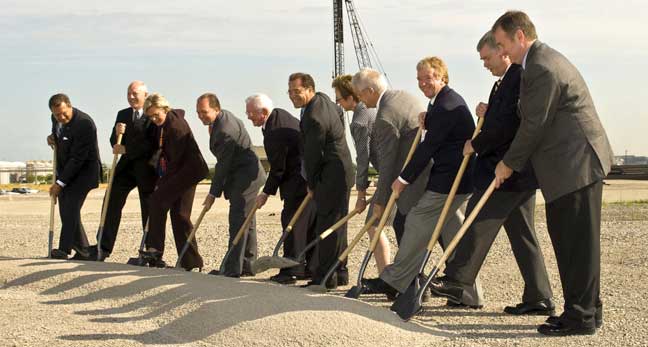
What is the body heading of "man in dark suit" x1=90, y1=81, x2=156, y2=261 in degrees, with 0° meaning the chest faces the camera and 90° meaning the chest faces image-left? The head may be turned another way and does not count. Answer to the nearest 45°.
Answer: approximately 45°

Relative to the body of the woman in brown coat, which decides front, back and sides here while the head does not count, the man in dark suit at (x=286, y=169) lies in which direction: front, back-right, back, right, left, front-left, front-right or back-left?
left

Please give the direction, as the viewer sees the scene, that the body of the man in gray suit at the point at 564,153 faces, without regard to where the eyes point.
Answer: to the viewer's left

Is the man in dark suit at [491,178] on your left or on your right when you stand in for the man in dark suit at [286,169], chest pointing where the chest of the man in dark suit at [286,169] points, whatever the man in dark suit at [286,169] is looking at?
on your left

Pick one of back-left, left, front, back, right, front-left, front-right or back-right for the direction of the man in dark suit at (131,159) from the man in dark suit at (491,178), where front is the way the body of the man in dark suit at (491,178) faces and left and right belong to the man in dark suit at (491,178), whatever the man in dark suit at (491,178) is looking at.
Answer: front-right

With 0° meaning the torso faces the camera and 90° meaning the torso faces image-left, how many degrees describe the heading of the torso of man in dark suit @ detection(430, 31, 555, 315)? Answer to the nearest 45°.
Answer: approximately 90°

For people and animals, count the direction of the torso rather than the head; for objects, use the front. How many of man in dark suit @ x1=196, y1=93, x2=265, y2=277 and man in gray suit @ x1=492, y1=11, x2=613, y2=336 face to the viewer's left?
2

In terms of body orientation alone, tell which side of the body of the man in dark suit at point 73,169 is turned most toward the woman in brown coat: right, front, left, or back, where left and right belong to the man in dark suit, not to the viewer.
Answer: left

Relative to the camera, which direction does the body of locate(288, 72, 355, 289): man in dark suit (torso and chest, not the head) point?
to the viewer's left

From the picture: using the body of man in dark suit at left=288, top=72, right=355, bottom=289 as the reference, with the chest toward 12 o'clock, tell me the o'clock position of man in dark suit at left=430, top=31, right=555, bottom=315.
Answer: man in dark suit at left=430, top=31, right=555, bottom=315 is roughly at 8 o'clock from man in dark suit at left=288, top=72, right=355, bottom=289.

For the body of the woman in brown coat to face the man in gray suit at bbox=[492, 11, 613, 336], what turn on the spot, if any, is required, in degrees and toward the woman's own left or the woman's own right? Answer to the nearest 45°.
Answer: approximately 90° to the woman's own left

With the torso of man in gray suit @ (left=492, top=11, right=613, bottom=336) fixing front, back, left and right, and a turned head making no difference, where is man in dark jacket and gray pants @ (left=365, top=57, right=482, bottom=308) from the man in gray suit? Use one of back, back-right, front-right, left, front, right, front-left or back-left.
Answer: front-right

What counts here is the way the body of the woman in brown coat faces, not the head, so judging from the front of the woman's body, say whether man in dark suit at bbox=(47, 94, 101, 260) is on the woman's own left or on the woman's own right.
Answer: on the woman's own right

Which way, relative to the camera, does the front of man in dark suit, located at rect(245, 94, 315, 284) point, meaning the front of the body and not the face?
to the viewer's left
